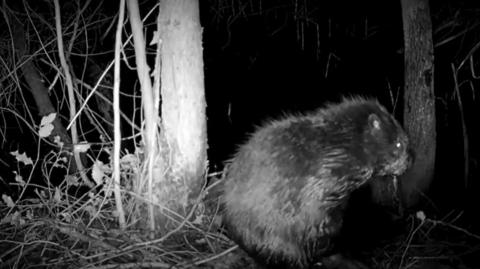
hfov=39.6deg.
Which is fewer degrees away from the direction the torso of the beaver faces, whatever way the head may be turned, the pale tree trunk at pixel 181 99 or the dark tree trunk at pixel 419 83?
the dark tree trunk

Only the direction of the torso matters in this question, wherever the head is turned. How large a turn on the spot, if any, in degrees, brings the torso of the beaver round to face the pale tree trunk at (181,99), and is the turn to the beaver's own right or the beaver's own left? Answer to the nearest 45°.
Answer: approximately 135° to the beaver's own left

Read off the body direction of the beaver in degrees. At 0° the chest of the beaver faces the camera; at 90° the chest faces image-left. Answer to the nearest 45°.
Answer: approximately 270°

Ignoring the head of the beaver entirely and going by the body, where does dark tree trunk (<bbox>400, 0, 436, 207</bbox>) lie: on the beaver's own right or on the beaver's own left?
on the beaver's own left
